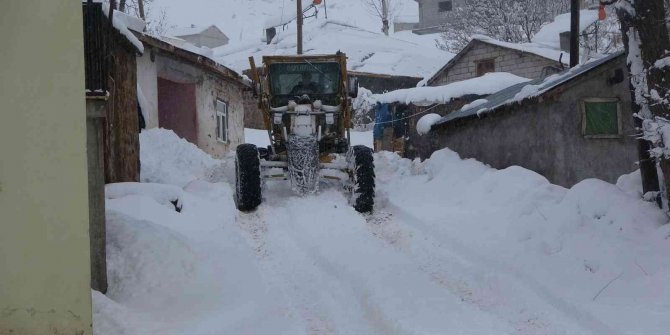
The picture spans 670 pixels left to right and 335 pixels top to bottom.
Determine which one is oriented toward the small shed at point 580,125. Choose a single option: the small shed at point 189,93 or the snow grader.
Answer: the small shed at point 189,93

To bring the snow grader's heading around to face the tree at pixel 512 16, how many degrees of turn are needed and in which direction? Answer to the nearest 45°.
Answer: approximately 135° to its left

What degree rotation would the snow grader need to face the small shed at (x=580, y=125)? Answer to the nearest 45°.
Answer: approximately 90° to its left

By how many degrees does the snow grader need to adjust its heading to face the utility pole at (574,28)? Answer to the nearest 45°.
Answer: approximately 135° to its left

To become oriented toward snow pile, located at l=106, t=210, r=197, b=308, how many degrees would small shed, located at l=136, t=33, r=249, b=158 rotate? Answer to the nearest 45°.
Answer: approximately 45° to its right

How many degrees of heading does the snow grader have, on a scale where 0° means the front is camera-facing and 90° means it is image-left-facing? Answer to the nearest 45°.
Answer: approximately 0°

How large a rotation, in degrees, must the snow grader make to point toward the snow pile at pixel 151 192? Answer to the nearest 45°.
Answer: approximately 45° to its right

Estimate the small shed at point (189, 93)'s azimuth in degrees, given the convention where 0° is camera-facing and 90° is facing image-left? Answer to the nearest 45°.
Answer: approximately 315°
